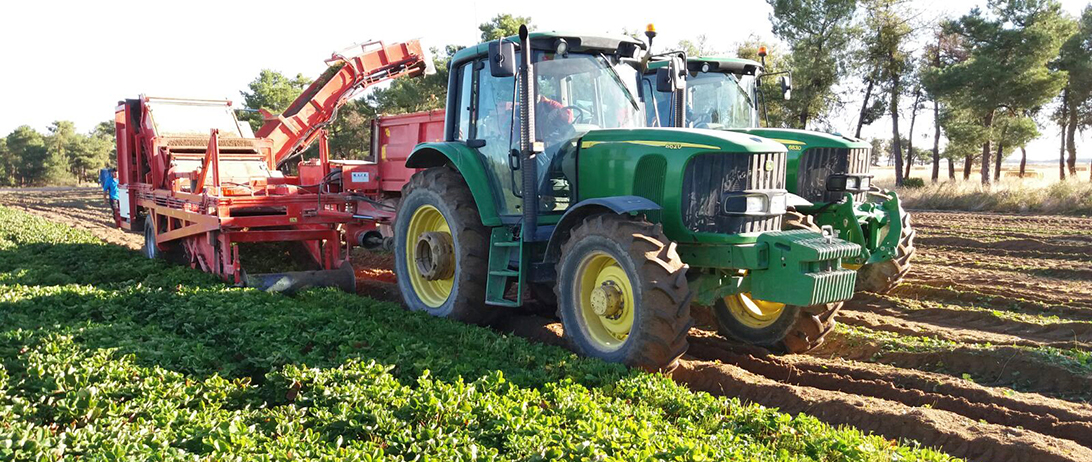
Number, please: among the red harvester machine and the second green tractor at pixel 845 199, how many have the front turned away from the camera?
0

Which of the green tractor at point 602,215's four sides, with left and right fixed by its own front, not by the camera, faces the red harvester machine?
back

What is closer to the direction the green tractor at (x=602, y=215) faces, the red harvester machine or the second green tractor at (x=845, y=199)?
the second green tractor

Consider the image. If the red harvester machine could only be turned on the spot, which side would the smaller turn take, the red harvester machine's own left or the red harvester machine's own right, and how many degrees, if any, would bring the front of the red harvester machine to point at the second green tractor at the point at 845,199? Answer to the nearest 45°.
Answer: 0° — it already faces it

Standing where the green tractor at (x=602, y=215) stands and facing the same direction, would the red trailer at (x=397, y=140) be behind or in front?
behind

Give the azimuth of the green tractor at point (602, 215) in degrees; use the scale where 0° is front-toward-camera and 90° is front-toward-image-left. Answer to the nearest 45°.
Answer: approximately 315°

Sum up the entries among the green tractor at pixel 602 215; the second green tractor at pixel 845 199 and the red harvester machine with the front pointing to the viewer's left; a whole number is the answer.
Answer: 0

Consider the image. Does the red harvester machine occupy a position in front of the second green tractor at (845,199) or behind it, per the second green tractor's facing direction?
behind

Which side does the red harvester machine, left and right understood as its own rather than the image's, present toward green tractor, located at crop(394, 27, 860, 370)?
front

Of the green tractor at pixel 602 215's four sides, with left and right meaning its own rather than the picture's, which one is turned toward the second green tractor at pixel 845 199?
left

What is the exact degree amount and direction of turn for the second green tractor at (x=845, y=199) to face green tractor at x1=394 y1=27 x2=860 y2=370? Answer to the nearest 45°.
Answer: approximately 90° to its right

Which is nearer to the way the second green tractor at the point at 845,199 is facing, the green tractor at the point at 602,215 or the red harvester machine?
the green tractor

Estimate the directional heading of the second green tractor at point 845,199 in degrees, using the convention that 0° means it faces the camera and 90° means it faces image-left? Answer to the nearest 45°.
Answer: approximately 315°
